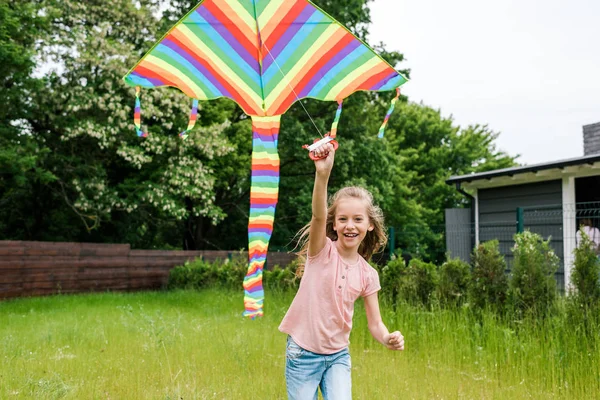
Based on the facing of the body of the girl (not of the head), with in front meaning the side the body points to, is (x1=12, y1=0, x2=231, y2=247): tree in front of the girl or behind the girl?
behind

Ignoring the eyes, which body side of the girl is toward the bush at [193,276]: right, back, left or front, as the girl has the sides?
back

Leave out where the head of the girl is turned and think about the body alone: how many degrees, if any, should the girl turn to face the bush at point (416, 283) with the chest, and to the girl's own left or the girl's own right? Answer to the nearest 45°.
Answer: approximately 180°

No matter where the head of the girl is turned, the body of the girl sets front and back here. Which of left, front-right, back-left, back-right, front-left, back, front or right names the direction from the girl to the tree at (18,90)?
back-right

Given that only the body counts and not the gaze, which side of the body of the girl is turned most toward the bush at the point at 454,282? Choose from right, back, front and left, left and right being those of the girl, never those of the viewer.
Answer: back

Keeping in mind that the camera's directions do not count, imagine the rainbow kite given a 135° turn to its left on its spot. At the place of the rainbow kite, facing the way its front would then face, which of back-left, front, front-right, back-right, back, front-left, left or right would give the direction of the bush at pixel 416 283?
front

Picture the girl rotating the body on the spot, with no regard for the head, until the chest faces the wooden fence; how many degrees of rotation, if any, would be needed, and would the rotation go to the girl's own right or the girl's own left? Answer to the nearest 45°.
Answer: approximately 135° to the girl's own right

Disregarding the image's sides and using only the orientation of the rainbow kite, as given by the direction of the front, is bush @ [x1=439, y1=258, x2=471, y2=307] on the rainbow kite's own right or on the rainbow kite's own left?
on the rainbow kite's own left

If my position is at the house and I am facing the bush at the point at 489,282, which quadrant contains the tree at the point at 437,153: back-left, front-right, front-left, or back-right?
back-right

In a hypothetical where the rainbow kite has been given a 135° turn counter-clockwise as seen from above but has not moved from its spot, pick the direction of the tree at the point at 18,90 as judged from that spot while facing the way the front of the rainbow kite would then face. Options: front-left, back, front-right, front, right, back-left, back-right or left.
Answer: left
